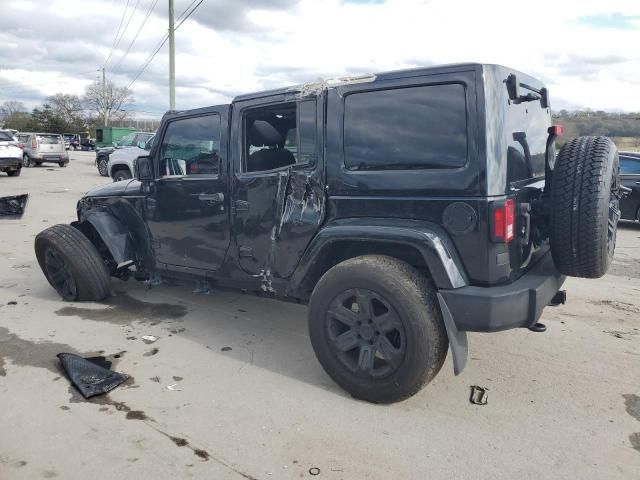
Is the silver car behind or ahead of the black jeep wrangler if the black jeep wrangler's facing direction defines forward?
ahead

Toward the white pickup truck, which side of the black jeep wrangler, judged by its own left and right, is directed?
front

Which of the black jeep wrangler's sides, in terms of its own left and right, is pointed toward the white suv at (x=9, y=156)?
front

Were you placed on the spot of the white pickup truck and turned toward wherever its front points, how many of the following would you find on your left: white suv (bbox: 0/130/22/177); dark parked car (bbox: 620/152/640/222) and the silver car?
1

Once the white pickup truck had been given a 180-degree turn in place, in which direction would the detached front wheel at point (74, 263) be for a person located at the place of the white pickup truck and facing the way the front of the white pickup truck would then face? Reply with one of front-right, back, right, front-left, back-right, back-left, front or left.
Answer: back-right

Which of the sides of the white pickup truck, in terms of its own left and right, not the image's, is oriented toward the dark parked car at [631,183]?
left

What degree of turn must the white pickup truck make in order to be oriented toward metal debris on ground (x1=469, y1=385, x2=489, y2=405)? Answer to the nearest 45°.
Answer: approximately 45° to its left

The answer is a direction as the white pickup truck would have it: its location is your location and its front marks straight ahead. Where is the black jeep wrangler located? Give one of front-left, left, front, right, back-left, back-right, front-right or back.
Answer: front-left

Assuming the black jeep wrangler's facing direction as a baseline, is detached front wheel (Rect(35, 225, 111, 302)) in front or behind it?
in front

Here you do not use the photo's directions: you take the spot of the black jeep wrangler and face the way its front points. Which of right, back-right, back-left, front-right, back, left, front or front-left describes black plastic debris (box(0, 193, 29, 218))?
front

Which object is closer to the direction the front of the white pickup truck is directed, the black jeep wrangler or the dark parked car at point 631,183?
the black jeep wrangler

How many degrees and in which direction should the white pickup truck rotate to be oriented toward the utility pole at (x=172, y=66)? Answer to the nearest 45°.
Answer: approximately 135° to its right

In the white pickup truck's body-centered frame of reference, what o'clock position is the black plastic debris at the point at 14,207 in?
The black plastic debris is roughly at 11 o'clock from the white pickup truck.

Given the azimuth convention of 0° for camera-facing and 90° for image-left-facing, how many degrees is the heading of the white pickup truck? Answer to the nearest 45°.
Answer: approximately 45°

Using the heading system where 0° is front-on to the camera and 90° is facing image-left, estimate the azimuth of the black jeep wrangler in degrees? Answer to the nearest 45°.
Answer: approximately 135°

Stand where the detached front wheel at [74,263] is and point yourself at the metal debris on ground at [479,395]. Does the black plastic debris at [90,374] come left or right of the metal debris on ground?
right
